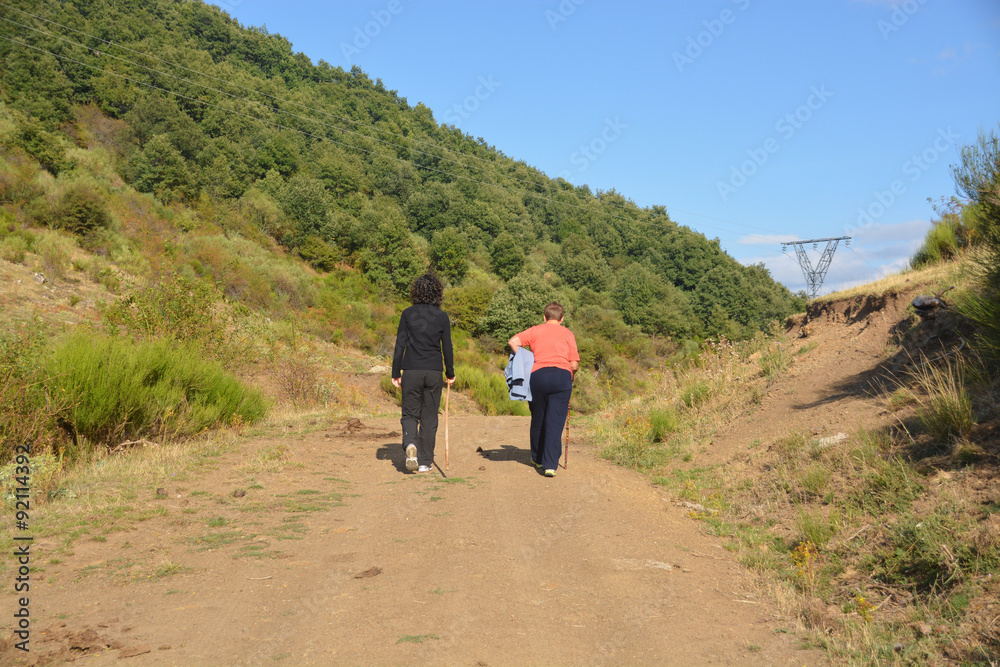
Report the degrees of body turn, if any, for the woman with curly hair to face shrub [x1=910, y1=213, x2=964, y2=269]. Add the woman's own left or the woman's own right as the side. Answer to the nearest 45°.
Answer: approximately 90° to the woman's own right

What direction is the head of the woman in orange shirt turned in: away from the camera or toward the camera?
away from the camera

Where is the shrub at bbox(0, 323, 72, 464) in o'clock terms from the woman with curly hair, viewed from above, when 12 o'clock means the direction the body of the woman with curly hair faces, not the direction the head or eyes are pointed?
The shrub is roughly at 9 o'clock from the woman with curly hair.

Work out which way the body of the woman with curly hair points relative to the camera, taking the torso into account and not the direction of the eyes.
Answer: away from the camera

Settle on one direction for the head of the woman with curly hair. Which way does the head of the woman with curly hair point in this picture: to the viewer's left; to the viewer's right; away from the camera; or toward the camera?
away from the camera

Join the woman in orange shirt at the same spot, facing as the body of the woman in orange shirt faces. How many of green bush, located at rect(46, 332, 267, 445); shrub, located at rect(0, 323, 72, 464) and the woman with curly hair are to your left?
3

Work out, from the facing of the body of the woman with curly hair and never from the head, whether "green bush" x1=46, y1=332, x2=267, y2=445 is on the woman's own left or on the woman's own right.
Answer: on the woman's own left

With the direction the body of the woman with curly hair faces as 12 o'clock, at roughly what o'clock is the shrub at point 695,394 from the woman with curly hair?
The shrub is roughly at 2 o'clock from the woman with curly hair.

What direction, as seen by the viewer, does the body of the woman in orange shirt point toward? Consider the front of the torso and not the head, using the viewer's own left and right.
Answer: facing away from the viewer

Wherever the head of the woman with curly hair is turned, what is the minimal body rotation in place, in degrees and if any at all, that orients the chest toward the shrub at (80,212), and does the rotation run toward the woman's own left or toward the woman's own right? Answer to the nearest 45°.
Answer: approximately 45° to the woman's own left

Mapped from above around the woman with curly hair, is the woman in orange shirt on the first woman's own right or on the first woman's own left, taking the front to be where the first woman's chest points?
on the first woman's own right

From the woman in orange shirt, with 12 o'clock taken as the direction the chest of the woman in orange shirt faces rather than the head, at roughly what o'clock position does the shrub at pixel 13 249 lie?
The shrub is roughly at 10 o'clock from the woman in orange shirt.

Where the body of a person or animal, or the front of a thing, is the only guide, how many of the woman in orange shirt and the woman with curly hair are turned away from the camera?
2
